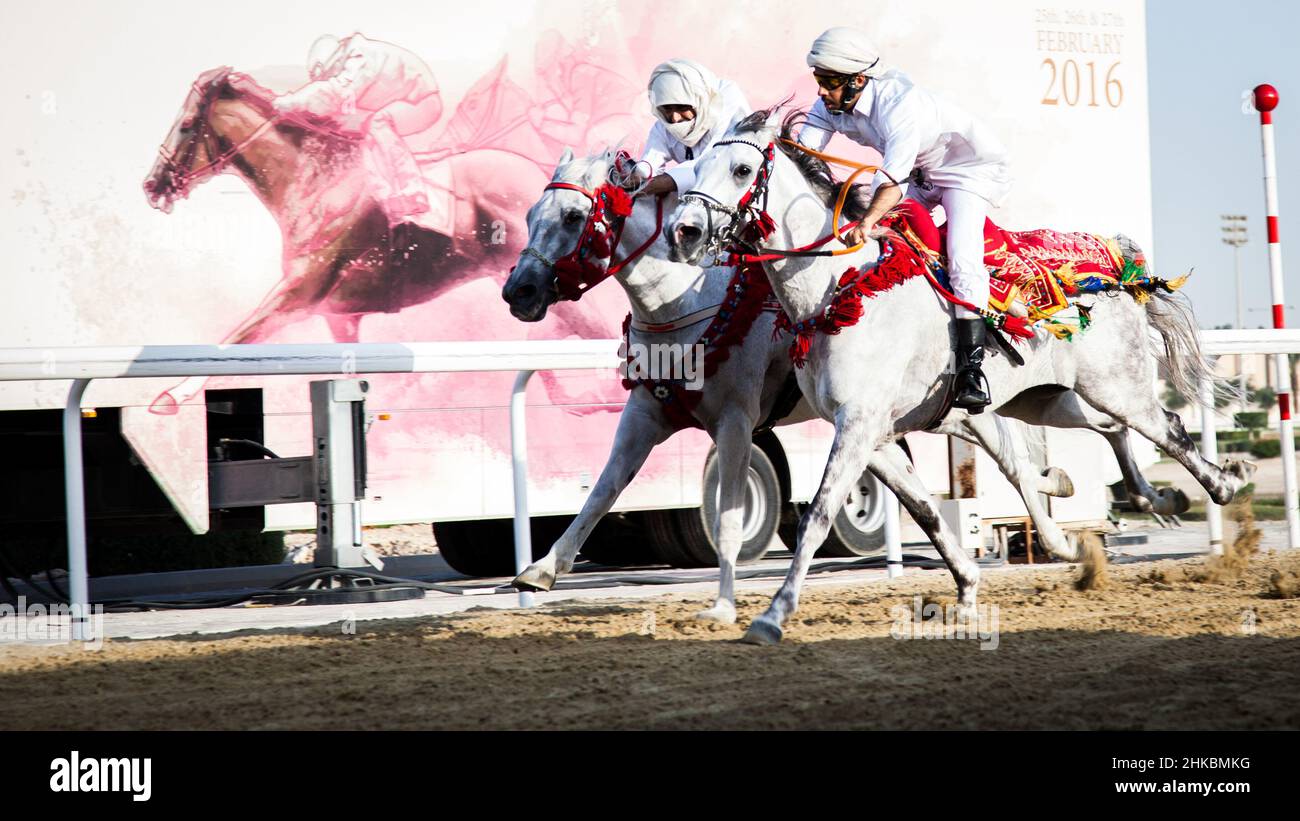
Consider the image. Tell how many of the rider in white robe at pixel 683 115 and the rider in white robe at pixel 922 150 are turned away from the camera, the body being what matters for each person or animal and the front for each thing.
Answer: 0

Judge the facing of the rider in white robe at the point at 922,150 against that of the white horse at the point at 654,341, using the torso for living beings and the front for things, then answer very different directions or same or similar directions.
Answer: same or similar directions

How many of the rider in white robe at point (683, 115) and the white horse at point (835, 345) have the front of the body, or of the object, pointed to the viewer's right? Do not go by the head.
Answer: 0

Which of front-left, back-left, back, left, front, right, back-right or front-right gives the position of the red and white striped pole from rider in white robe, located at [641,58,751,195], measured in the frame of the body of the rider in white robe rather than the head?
back

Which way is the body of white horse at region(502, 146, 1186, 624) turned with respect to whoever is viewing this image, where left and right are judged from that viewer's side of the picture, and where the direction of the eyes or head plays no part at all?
facing the viewer and to the left of the viewer

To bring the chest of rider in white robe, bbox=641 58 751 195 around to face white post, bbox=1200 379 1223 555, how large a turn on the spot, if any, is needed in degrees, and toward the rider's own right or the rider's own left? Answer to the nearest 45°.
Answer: approximately 180°

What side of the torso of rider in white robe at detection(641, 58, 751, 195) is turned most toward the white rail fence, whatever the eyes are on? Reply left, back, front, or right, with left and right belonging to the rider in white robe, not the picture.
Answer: right
